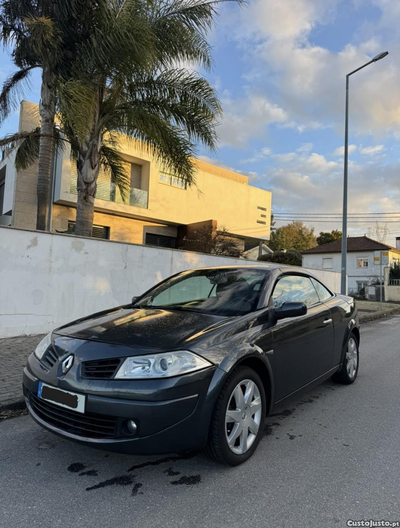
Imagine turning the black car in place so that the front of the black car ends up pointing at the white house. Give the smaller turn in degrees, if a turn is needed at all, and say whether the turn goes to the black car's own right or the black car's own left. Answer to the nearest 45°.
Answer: approximately 180°

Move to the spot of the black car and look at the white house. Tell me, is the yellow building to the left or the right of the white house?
left

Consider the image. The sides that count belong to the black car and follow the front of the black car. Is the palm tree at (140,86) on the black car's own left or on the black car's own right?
on the black car's own right

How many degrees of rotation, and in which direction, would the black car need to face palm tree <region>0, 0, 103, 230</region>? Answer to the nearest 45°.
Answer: approximately 90° to its right

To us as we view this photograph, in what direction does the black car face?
facing the viewer and to the left of the viewer

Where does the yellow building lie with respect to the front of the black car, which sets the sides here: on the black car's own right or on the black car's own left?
on the black car's own right
